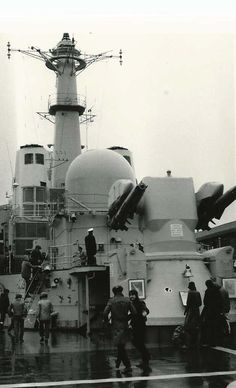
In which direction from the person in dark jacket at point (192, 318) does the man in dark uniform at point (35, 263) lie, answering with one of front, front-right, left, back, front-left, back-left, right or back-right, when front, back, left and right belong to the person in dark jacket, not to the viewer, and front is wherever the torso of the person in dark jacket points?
front-left

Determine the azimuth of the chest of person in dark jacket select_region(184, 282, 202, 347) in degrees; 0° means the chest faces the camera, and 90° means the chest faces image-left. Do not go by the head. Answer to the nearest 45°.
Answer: approximately 180°

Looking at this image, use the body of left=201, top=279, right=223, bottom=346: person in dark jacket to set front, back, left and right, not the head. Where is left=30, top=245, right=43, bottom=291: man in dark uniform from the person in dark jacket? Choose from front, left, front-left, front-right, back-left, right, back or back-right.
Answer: front

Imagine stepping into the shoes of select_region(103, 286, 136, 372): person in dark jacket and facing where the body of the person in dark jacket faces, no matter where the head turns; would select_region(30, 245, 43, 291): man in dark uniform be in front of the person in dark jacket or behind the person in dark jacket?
in front

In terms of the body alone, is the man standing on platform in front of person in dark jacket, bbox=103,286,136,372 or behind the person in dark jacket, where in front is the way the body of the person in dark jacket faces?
in front

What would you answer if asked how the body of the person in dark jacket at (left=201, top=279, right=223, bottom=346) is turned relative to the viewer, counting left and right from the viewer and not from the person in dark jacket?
facing away from the viewer and to the left of the viewer

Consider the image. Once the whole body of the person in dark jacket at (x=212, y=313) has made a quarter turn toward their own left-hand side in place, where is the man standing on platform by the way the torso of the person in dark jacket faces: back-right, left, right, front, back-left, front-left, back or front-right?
right

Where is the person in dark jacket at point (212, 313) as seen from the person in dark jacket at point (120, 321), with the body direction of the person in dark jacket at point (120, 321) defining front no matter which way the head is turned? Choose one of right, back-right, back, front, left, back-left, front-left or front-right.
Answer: front-right
